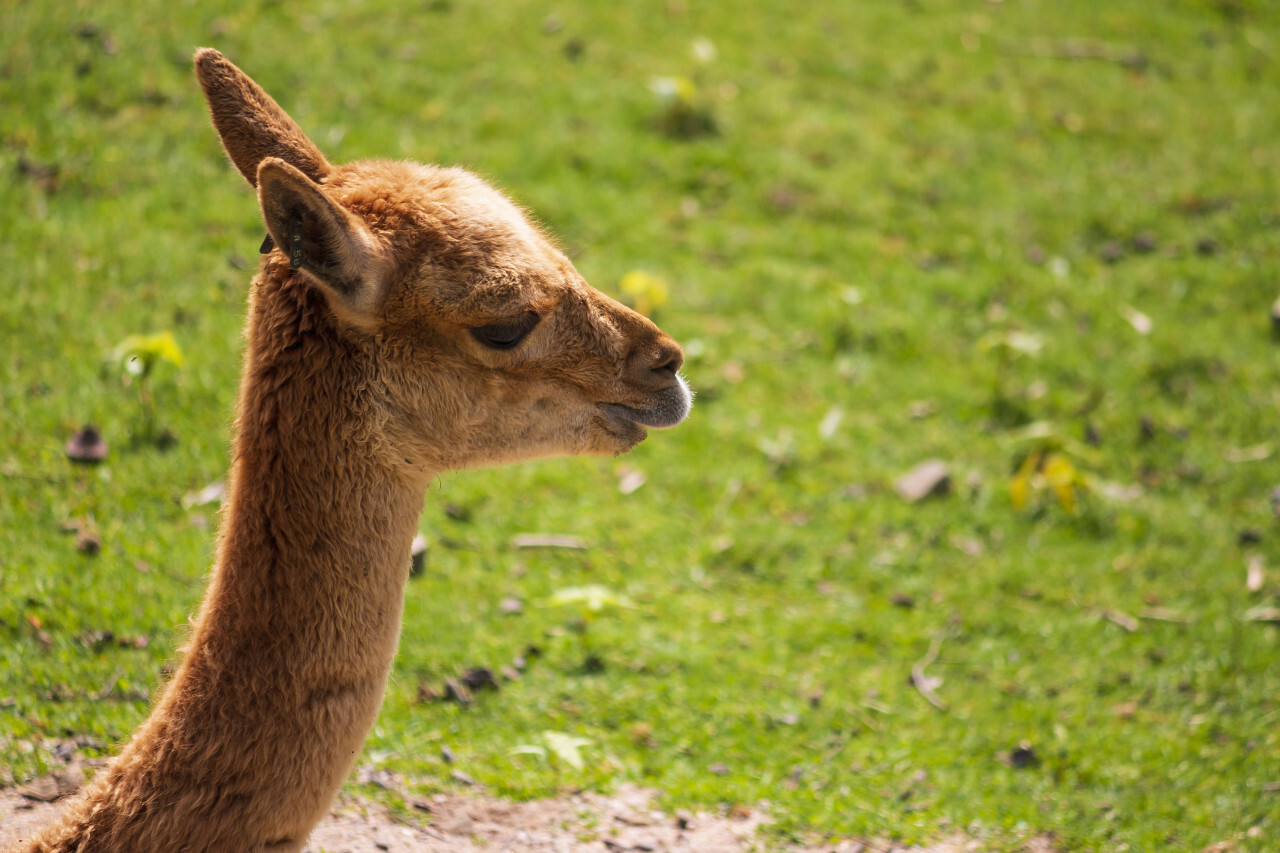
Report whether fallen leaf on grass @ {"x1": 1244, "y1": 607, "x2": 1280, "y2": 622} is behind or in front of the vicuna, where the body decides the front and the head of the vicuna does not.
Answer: in front

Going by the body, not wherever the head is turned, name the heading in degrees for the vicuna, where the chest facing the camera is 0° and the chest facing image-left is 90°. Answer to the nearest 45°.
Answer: approximately 270°

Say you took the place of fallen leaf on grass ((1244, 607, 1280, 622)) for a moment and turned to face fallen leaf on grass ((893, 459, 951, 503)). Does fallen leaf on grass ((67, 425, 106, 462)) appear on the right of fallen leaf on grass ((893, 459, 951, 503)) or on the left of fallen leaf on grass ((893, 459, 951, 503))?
left

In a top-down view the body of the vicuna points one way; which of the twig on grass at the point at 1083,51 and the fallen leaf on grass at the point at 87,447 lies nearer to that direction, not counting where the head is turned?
the twig on grass

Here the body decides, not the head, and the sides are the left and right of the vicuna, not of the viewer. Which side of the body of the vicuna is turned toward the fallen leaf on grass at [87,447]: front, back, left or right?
left

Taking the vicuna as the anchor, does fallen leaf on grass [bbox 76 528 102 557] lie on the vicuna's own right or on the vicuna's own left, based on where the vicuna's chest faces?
on the vicuna's own left
